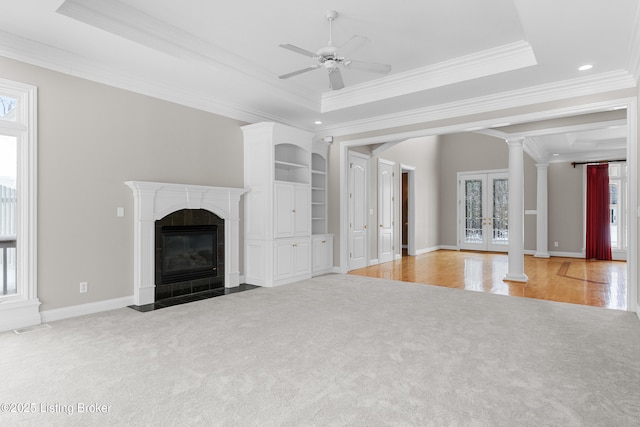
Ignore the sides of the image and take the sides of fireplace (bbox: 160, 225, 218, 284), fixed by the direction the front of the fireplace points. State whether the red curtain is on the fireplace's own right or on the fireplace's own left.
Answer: on the fireplace's own left

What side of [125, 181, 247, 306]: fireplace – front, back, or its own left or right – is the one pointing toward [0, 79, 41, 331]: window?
right

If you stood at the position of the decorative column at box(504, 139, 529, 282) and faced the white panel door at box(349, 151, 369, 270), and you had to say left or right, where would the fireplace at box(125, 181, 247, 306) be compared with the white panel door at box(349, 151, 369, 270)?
left

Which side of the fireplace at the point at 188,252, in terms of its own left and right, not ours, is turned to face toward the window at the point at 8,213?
right

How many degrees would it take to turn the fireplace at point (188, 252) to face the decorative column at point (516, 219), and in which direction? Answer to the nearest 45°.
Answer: approximately 45° to its left

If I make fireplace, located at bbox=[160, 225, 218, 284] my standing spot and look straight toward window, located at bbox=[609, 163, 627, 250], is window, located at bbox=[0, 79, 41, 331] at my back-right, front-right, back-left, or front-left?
back-right

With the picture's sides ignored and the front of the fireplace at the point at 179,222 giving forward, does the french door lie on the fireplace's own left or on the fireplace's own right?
on the fireplace's own left

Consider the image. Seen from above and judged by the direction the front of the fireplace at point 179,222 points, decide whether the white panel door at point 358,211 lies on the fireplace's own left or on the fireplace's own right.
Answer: on the fireplace's own left

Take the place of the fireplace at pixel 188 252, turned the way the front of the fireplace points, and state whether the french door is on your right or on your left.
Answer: on your left

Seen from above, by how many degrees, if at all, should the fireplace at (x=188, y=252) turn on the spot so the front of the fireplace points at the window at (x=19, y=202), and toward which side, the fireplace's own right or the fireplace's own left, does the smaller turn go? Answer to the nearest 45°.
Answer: approximately 90° to the fireplace's own right

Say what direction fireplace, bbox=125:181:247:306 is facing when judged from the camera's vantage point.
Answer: facing the viewer and to the right of the viewer
